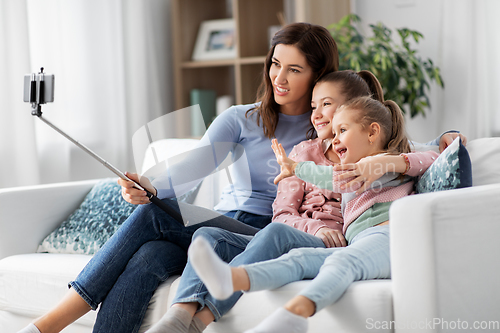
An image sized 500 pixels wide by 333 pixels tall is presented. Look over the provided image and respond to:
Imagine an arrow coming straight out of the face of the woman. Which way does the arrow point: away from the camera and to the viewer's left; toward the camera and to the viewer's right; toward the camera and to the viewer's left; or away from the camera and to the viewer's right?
toward the camera and to the viewer's left

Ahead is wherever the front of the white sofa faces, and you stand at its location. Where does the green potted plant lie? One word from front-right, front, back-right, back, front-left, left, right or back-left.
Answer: back

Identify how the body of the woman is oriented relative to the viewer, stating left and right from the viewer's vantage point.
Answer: facing the viewer and to the left of the viewer

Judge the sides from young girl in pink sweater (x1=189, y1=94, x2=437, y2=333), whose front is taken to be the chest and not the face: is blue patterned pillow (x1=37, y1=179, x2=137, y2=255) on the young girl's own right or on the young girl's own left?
on the young girl's own right

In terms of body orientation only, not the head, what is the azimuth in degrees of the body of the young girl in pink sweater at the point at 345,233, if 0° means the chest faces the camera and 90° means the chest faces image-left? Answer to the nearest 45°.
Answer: approximately 45°

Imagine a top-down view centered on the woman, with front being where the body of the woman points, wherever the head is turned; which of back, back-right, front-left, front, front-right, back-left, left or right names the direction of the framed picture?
back-right

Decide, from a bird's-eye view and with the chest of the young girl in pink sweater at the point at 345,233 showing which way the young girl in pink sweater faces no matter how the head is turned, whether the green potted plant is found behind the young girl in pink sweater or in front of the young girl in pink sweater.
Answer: behind

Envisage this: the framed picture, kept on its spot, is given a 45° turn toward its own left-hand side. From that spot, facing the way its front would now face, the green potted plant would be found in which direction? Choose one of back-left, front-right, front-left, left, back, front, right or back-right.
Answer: front
